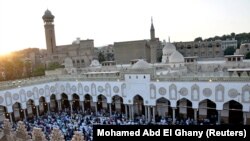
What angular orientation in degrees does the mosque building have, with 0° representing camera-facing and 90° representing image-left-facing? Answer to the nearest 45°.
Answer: approximately 0°
